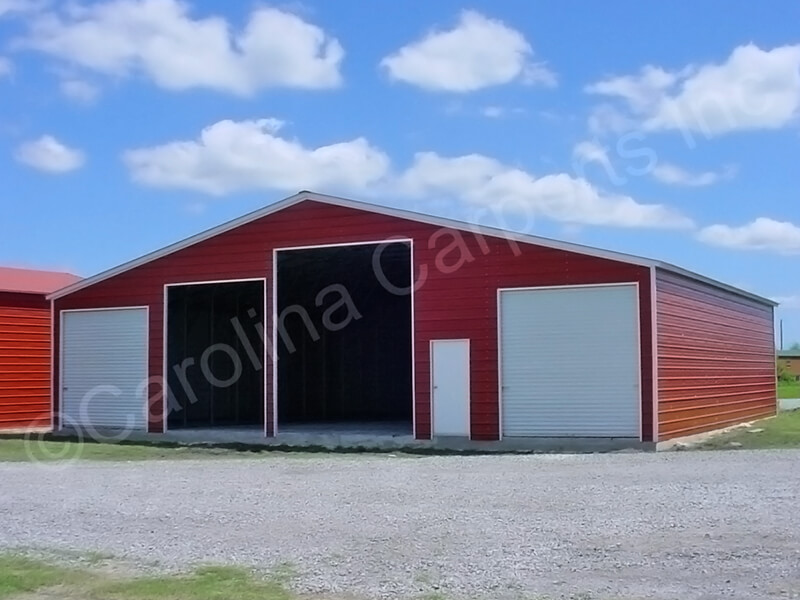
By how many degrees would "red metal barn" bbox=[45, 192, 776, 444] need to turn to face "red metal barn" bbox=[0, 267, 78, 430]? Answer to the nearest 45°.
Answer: approximately 90° to its right

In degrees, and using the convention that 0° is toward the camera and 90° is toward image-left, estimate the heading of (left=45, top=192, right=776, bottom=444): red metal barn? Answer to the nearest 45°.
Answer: approximately 45°
